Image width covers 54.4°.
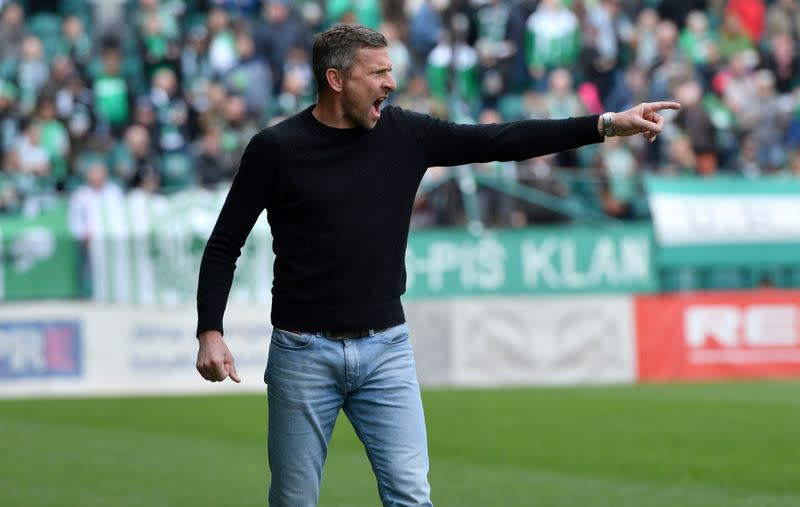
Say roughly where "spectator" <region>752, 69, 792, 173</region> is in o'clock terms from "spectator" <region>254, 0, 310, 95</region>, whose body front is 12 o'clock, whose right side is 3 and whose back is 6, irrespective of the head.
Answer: "spectator" <region>752, 69, 792, 173</region> is roughly at 9 o'clock from "spectator" <region>254, 0, 310, 95</region>.

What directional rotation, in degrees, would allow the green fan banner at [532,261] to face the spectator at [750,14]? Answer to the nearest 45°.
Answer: approximately 135° to its left

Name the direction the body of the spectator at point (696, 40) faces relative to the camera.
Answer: toward the camera

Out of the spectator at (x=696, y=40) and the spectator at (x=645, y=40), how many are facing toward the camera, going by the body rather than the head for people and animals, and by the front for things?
2

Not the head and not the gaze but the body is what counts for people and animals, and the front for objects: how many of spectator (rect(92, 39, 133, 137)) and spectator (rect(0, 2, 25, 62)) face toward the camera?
2

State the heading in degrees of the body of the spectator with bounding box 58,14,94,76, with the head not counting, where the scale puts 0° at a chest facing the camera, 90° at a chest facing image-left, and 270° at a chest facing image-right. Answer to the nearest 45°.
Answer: approximately 0°

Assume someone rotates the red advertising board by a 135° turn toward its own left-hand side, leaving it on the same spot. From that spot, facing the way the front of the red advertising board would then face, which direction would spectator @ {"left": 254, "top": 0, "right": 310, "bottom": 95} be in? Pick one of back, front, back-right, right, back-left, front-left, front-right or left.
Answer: back-left

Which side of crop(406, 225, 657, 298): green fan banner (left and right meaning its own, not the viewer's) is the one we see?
front

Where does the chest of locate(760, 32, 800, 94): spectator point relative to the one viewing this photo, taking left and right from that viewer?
facing the viewer

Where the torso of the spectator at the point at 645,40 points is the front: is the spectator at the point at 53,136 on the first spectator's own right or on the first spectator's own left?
on the first spectator's own right

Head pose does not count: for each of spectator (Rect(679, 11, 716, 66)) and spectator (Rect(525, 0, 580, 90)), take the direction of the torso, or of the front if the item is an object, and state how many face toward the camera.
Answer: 2
